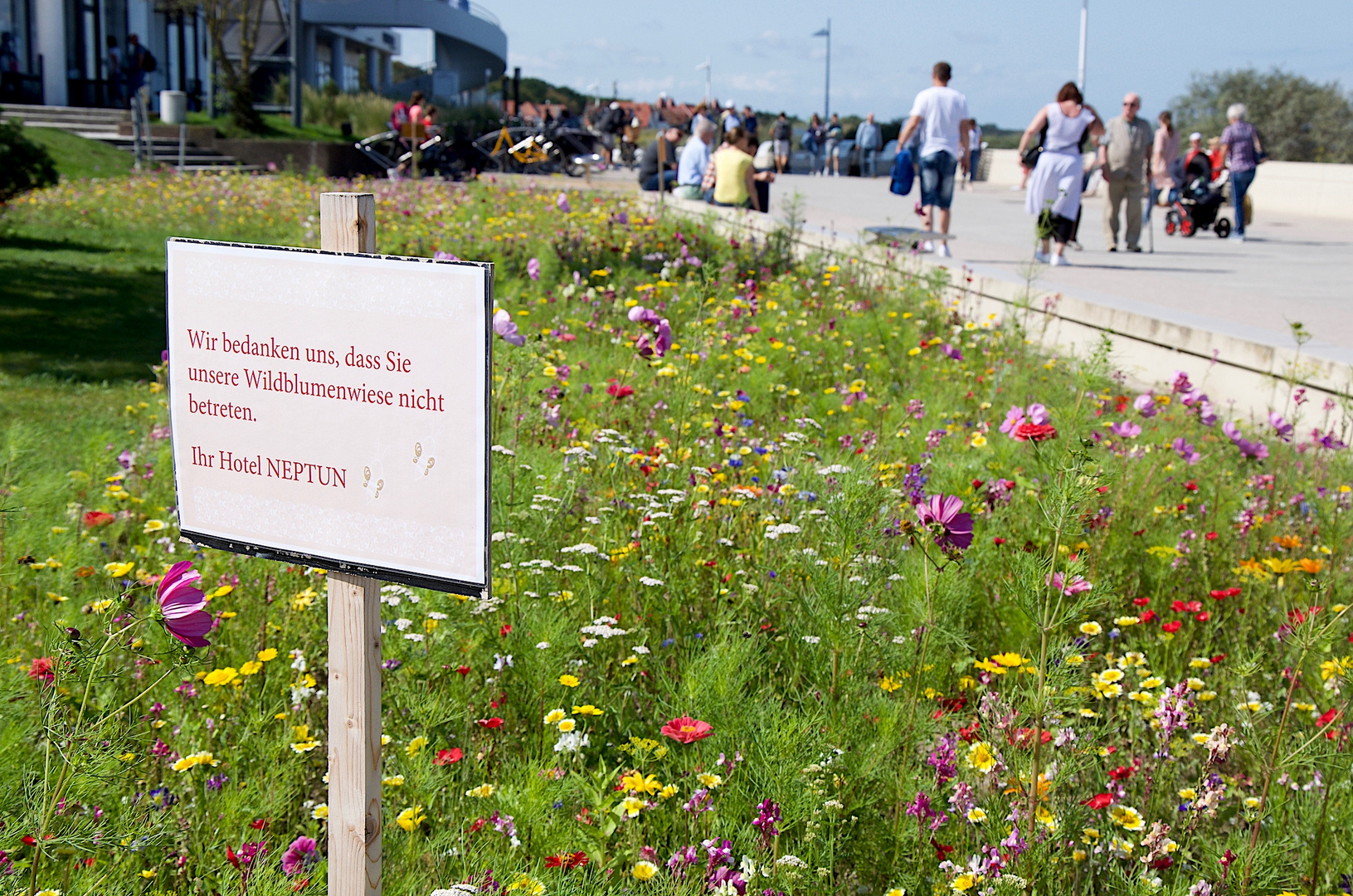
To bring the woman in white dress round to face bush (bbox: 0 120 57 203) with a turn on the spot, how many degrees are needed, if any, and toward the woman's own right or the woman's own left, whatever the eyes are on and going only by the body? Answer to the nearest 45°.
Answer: approximately 90° to the woman's own left

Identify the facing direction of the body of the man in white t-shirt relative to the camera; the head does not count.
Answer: away from the camera

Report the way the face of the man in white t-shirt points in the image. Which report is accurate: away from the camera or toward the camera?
away from the camera

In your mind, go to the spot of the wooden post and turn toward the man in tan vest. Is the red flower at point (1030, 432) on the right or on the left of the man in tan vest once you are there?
right

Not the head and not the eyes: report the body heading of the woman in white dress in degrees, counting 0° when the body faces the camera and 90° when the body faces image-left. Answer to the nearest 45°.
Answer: approximately 180°

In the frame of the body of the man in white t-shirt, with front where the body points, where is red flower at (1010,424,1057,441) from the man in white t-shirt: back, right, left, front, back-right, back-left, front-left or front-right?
back

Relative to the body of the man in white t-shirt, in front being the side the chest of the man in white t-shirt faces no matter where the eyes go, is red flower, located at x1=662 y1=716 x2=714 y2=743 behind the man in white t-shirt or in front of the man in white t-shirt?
behind

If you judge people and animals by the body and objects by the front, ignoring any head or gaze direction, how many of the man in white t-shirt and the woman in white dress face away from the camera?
2

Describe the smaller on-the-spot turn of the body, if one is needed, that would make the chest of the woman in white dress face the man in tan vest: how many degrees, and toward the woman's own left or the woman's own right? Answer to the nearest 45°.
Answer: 0° — they already face them

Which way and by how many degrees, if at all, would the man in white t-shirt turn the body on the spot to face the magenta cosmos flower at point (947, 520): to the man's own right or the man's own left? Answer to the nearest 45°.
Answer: approximately 180°

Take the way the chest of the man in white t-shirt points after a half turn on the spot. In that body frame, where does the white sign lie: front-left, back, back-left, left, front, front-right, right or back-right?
front

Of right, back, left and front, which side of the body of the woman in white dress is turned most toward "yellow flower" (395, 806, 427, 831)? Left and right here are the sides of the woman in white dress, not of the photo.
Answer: back

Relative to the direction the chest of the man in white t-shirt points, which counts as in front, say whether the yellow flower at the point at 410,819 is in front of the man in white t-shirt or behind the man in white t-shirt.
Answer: behind

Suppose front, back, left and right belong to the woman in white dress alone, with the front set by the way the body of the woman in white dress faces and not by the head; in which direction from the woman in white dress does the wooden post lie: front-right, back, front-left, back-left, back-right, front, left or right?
back
